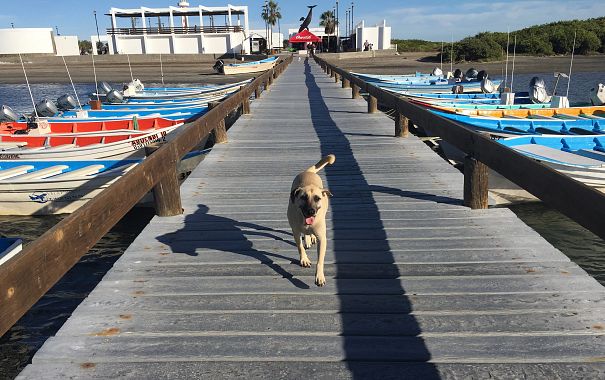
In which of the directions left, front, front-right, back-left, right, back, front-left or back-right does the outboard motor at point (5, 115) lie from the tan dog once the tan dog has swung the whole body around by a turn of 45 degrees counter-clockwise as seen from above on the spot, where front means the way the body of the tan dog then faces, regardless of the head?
back

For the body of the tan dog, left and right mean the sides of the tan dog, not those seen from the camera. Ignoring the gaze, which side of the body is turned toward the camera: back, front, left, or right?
front

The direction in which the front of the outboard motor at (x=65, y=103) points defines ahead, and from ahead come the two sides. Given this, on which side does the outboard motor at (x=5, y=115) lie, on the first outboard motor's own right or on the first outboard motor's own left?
on the first outboard motor's own right

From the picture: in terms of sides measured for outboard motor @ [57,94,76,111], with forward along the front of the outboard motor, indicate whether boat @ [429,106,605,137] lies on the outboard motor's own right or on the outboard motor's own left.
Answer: on the outboard motor's own right

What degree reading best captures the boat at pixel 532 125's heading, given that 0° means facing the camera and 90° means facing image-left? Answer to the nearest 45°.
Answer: approximately 90°

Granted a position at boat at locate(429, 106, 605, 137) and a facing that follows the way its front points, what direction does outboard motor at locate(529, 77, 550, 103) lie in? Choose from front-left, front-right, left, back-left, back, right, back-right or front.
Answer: right

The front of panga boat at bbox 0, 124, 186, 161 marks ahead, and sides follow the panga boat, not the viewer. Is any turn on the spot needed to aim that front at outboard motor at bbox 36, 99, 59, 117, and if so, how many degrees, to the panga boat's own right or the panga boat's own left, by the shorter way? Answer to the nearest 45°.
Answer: approximately 90° to the panga boat's own left

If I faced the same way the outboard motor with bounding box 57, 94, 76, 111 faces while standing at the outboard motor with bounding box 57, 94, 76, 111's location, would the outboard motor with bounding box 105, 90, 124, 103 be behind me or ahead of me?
ahead

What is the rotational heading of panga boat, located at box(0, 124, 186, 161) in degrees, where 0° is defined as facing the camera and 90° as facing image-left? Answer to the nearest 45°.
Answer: approximately 270°

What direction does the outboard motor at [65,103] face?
to the viewer's right

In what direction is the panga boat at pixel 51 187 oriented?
to the viewer's right
